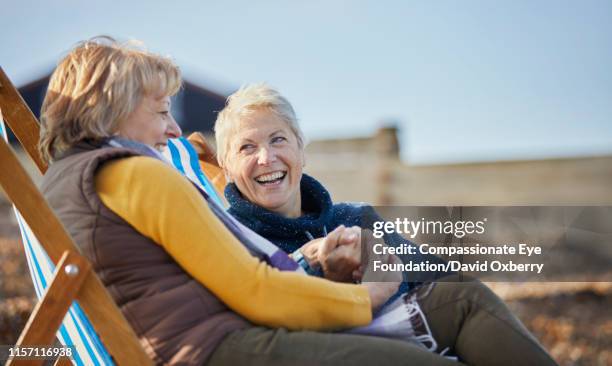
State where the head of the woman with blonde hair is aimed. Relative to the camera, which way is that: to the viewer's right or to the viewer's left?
to the viewer's right

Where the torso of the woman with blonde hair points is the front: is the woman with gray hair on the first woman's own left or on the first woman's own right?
on the first woman's own left

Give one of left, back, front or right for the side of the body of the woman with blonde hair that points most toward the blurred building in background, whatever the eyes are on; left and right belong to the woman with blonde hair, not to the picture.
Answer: left

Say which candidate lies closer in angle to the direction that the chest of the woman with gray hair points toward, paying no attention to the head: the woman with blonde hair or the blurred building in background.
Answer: the woman with blonde hair

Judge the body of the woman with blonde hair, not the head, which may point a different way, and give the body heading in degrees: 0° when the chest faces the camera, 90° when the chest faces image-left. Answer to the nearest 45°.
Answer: approximately 270°
